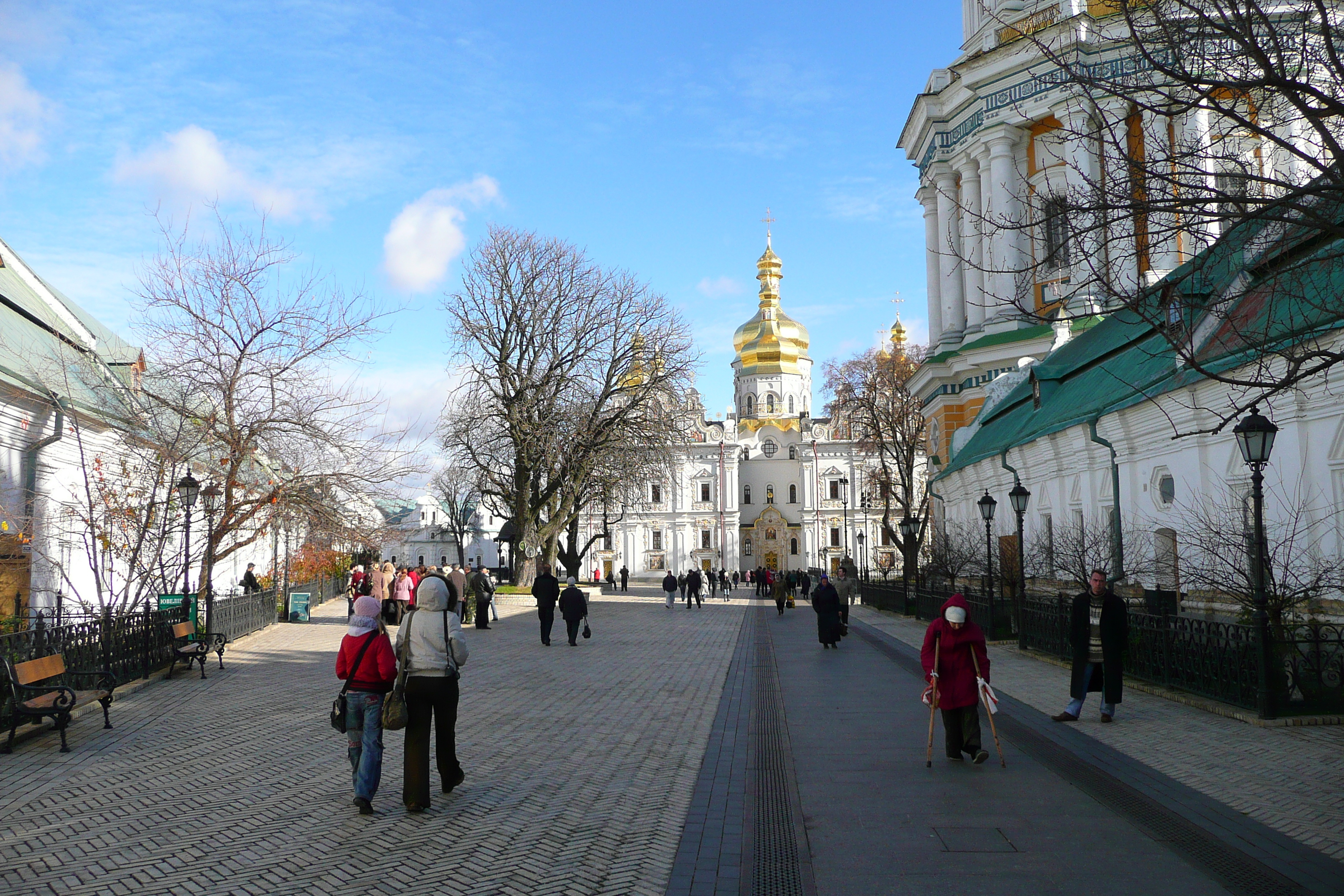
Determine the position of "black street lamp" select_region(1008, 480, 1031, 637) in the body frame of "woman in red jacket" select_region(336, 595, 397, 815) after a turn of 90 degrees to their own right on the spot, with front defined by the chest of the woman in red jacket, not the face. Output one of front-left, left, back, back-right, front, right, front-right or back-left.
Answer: front-left

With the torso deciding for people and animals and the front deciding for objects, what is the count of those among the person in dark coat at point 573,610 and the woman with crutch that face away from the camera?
1

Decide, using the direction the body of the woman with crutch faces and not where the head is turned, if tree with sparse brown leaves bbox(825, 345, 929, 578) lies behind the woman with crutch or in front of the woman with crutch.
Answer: behind

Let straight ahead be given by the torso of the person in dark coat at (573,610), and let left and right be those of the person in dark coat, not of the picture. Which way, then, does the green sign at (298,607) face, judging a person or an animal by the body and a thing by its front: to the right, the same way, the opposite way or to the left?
the opposite way

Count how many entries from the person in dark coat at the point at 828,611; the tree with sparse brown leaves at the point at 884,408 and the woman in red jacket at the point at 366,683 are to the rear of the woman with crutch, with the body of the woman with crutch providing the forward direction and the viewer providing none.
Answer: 2

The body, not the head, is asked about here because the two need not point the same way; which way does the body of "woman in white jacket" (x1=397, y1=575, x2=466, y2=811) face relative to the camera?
away from the camera

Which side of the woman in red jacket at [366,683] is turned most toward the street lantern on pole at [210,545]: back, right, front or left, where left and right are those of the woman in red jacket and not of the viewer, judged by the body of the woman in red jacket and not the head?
front

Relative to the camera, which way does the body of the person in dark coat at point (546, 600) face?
away from the camera

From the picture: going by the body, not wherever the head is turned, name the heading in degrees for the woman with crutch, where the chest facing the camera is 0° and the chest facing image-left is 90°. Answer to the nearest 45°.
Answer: approximately 0°

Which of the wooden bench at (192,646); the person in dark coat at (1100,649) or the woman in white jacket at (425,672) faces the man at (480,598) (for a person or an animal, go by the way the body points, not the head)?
the woman in white jacket

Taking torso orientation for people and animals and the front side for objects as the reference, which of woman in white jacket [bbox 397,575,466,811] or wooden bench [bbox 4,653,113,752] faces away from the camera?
the woman in white jacket

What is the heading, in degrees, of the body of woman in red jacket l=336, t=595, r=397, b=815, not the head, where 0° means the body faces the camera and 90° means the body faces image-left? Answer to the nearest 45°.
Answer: approximately 180°
